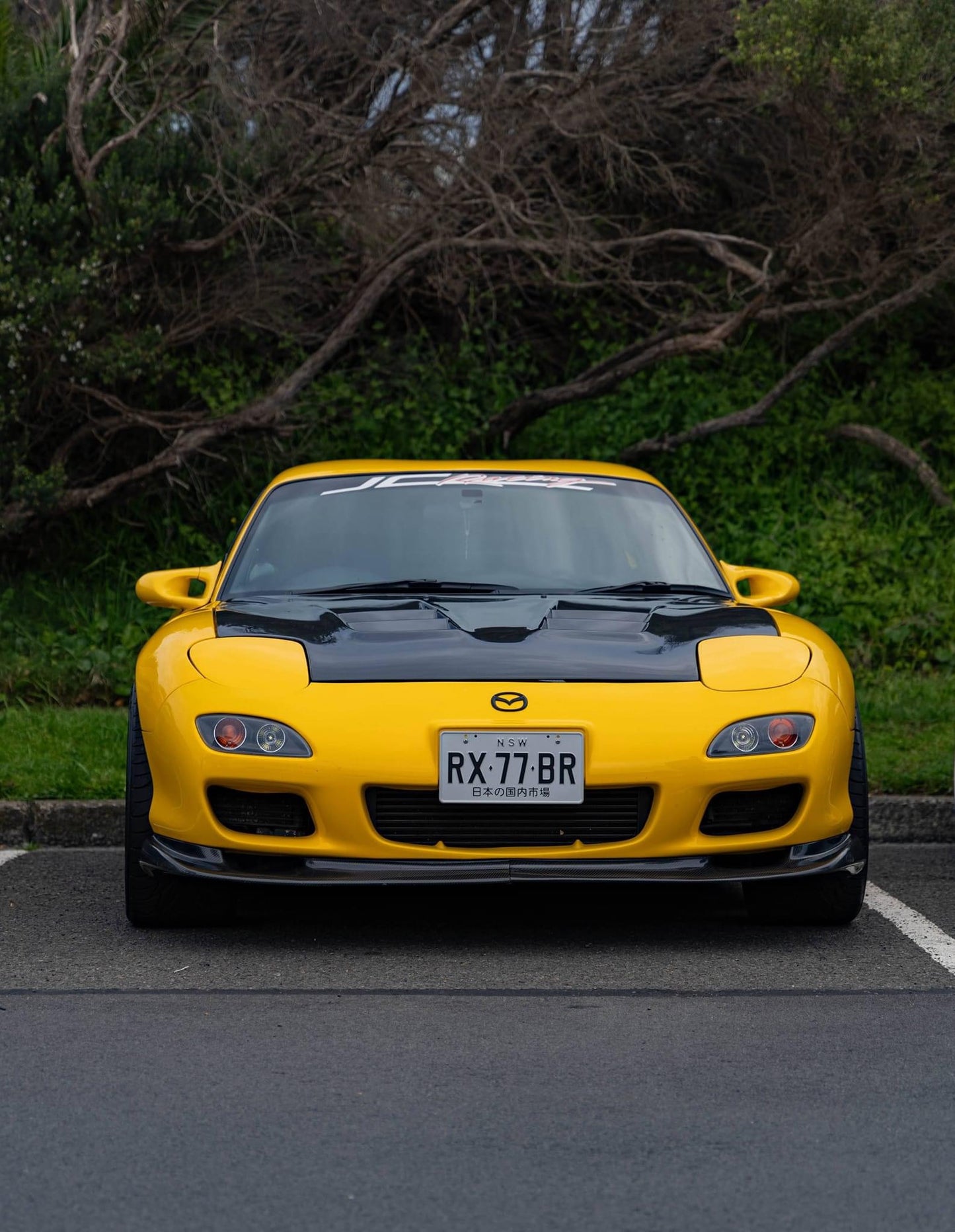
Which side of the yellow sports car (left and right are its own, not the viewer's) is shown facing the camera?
front
